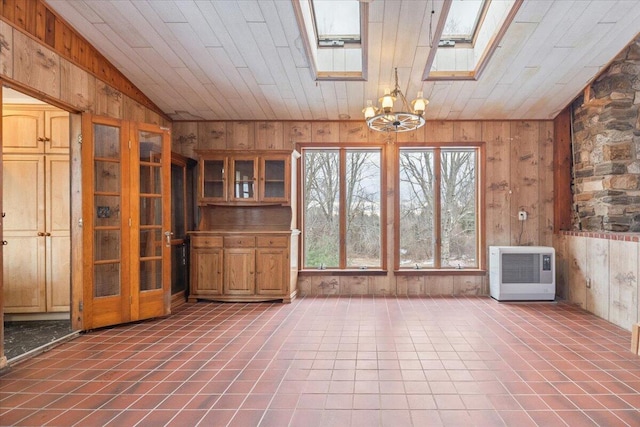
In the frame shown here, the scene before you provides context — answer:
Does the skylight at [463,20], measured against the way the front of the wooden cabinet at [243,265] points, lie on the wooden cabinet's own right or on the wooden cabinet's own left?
on the wooden cabinet's own left

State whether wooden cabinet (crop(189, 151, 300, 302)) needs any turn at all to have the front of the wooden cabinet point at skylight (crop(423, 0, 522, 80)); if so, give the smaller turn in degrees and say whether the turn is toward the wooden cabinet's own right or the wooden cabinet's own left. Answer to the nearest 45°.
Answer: approximately 45° to the wooden cabinet's own left

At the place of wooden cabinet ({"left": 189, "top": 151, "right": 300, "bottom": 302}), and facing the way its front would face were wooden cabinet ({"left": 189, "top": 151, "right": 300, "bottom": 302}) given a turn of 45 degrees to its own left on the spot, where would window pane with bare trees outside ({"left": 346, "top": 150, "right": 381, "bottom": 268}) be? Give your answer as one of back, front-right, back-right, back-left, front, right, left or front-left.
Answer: front-left

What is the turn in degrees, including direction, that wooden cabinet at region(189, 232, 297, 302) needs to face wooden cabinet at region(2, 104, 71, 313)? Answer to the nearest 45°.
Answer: approximately 90° to its right

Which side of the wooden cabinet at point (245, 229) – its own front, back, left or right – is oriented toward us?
front

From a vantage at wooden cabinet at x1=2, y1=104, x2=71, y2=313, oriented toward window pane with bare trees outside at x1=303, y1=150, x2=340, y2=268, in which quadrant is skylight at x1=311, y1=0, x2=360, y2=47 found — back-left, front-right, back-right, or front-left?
front-right

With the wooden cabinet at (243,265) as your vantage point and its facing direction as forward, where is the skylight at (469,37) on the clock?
The skylight is roughly at 10 o'clock from the wooden cabinet.

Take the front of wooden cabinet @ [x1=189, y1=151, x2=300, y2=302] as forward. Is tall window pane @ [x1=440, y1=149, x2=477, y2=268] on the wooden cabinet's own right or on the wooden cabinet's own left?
on the wooden cabinet's own left
